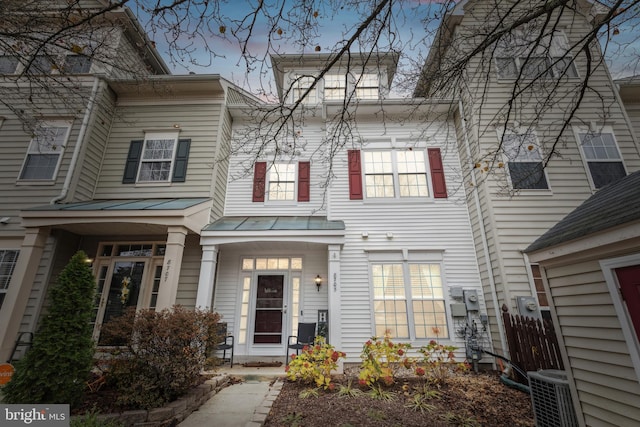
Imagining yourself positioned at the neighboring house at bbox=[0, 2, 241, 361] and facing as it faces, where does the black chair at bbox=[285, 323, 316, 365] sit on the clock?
The black chair is roughly at 10 o'clock from the neighboring house.

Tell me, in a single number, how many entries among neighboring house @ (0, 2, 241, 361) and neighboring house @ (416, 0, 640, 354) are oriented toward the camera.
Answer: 2

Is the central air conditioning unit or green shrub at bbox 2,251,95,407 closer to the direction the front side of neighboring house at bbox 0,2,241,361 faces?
the green shrub

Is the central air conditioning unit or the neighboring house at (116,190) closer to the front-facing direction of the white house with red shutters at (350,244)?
the central air conditioning unit

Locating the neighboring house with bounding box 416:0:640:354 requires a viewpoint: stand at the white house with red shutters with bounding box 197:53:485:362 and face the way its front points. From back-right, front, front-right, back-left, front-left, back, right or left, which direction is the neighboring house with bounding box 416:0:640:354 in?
left

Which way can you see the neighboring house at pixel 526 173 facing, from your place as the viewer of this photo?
facing the viewer

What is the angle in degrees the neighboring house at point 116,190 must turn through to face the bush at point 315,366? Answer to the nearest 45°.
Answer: approximately 45° to its left

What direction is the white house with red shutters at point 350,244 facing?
toward the camera

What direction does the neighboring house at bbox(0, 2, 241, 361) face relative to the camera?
toward the camera

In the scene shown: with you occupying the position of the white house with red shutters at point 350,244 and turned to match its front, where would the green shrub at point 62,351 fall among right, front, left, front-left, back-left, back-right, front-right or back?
front-right

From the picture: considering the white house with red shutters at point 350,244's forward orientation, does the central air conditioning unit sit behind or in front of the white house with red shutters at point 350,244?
in front
